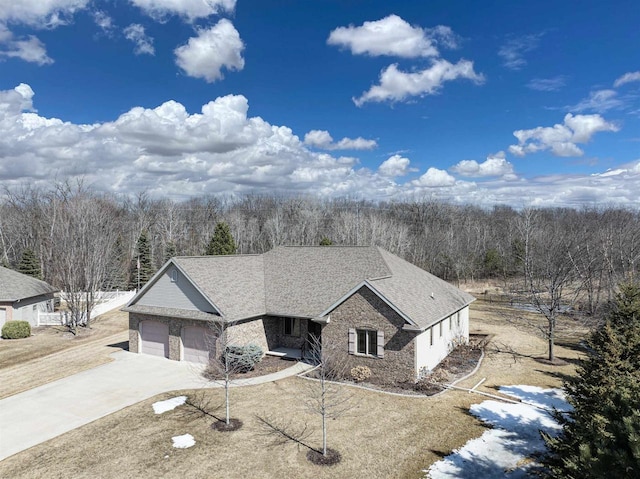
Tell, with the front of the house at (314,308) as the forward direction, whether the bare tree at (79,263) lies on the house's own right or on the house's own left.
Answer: on the house's own right

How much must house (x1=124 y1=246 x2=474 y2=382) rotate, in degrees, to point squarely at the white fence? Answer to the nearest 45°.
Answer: approximately 90° to its right

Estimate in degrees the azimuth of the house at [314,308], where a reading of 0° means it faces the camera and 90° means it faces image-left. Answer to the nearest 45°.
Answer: approximately 45°

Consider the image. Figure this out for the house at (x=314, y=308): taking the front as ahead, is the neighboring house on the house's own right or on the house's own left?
on the house's own right

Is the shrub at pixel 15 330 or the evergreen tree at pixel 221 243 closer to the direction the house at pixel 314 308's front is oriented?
the shrub

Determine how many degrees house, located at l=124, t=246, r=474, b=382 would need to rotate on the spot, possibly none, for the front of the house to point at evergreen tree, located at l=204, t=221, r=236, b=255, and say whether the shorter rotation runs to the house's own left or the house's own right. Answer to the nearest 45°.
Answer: approximately 135° to the house's own right
